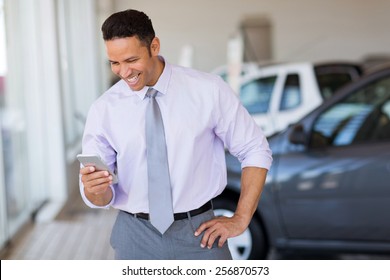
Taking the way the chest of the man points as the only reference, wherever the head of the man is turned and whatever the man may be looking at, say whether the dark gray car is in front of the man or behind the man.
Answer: behind

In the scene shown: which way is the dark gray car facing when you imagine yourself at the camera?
facing to the left of the viewer

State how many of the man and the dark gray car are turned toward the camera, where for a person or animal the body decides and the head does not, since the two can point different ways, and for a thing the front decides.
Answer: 1

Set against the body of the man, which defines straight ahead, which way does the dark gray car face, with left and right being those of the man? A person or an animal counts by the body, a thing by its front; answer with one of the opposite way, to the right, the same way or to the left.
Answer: to the right

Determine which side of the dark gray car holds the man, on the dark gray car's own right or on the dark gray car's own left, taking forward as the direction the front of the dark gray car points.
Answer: on the dark gray car's own left
